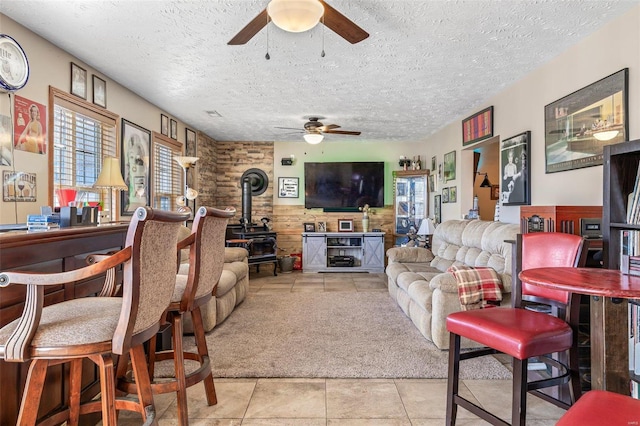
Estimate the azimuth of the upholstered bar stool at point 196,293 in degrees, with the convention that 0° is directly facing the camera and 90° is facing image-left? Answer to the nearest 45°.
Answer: approximately 135°

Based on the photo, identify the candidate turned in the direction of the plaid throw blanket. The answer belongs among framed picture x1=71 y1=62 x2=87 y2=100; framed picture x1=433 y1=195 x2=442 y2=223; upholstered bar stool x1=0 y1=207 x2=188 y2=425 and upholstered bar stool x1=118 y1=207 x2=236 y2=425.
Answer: framed picture x1=71 y1=62 x2=87 y2=100

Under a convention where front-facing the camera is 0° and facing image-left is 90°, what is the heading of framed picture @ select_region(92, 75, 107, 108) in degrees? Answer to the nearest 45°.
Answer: approximately 315°

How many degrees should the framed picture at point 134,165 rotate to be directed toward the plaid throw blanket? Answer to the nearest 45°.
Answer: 0° — it already faces it

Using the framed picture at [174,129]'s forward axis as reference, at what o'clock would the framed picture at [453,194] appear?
the framed picture at [453,194] is roughly at 11 o'clock from the framed picture at [174,129].

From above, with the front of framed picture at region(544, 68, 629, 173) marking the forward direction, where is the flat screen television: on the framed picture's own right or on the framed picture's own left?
on the framed picture's own right

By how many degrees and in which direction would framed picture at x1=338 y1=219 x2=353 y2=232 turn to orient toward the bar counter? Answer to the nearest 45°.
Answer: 0° — it already faces it

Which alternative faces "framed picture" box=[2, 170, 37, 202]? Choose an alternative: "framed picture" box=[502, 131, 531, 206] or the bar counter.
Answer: "framed picture" box=[502, 131, 531, 206]

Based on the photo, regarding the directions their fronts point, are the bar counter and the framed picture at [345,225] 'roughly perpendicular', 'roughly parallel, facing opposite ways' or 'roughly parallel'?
roughly perpendicular

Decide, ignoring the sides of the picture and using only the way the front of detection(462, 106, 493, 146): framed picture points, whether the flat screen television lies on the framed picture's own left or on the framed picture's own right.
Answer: on the framed picture's own right
